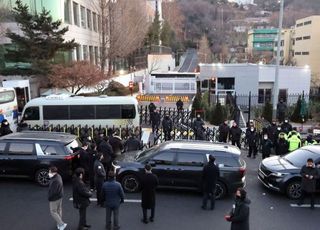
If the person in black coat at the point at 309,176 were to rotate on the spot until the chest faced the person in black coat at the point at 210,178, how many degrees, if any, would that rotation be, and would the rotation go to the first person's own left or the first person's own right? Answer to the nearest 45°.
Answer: approximately 45° to the first person's own right

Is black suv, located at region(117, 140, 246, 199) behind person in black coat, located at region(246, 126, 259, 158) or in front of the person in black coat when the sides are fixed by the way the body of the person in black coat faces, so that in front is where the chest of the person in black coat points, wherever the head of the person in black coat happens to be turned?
in front

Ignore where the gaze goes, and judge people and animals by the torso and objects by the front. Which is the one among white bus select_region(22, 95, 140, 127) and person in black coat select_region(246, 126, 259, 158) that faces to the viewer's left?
the white bus

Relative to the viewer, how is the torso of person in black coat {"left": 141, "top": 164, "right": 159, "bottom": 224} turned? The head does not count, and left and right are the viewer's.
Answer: facing away from the viewer

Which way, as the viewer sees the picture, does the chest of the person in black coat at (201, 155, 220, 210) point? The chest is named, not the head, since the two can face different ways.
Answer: away from the camera

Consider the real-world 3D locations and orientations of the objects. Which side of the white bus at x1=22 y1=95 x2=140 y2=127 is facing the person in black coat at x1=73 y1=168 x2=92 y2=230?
left

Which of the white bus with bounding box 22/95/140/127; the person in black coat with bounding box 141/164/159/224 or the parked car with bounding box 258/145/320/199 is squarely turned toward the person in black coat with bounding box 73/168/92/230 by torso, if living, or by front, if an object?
the parked car
